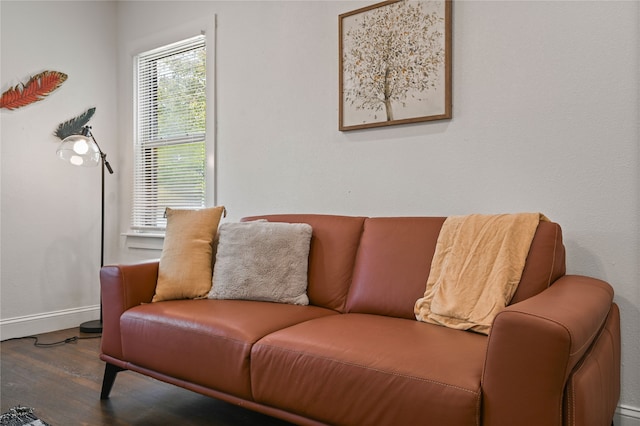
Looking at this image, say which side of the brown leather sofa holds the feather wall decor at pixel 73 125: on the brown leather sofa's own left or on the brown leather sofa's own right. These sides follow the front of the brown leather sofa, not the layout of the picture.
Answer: on the brown leather sofa's own right

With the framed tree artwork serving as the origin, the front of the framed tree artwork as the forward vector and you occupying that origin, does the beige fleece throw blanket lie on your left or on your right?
on your left

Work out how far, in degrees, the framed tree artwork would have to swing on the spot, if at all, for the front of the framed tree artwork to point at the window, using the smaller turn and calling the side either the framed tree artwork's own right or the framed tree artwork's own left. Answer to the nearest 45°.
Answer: approximately 90° to the framed tree artwork's own right

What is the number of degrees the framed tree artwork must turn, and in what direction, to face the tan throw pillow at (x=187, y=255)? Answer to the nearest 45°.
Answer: approximately 45° to its right

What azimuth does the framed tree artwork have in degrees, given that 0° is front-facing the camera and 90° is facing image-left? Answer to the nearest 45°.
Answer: approximately 45°

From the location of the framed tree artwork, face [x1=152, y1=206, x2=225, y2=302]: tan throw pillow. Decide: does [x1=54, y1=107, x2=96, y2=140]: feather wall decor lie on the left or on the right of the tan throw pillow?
right

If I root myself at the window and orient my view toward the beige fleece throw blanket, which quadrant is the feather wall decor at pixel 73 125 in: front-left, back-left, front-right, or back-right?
back-right

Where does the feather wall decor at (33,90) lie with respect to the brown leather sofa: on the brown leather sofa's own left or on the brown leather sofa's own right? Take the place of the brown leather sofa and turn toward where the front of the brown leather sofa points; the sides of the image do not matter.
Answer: on the brown leather sofa's own right
